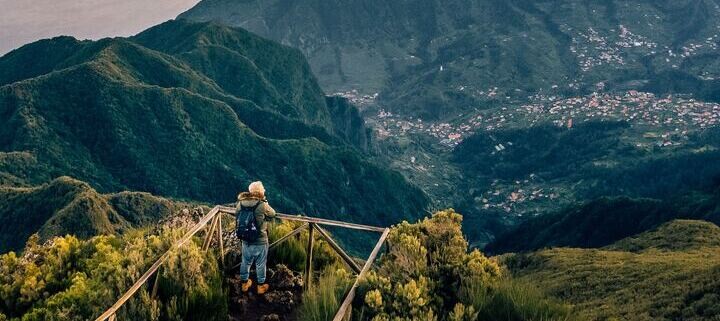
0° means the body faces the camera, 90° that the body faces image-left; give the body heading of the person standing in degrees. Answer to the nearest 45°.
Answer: approximately 225°

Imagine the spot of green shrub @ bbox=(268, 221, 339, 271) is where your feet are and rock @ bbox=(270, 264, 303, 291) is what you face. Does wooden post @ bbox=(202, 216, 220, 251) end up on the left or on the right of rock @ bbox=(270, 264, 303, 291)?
right

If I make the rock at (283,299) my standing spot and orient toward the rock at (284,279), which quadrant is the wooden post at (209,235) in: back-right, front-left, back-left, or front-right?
front-left

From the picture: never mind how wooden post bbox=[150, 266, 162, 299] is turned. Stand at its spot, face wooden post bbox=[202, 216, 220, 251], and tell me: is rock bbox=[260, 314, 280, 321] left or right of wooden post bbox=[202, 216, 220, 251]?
right

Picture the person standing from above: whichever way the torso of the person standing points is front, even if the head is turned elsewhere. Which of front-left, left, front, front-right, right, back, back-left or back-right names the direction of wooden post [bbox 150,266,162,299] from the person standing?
back

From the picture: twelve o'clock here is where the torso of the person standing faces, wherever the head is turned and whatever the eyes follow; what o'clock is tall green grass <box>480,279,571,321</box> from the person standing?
The tall green grass is roughly at 3 o'clock from the person standing.

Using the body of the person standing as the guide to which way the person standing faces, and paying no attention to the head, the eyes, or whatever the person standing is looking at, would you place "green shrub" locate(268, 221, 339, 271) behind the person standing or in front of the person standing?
in front

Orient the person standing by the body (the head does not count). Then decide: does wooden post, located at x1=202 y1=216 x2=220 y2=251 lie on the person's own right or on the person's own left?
on the person's own left

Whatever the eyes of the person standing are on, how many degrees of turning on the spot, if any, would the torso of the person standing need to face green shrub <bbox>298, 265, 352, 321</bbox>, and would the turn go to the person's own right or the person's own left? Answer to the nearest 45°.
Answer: approximately 135° to the person's own right

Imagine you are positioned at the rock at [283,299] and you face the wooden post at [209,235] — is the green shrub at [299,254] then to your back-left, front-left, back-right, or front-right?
front-right

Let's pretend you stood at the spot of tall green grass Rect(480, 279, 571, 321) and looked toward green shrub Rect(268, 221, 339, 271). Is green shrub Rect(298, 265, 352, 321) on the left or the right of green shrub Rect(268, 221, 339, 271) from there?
left

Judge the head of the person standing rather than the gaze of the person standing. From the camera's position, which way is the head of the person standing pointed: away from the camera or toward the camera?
away from the camera
